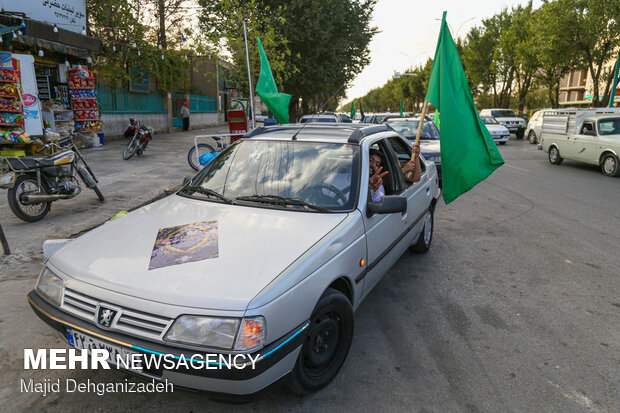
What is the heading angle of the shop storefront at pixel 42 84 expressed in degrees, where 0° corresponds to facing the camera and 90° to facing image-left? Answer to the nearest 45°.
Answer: approximately 315°

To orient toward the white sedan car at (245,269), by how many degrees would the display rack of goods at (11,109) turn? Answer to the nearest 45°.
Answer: approximately 45° to its right

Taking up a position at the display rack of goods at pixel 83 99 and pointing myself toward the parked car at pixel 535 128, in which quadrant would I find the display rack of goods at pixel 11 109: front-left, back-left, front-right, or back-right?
back-right

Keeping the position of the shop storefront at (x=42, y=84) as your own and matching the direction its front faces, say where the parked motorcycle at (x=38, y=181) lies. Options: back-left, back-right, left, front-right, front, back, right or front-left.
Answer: front-right

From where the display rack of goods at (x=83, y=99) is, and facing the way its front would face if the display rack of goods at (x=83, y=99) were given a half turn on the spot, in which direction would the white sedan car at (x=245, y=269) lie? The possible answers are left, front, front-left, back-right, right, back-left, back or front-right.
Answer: back-left

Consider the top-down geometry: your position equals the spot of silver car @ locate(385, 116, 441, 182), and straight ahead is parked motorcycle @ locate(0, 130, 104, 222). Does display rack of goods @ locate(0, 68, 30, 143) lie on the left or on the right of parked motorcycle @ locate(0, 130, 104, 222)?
right

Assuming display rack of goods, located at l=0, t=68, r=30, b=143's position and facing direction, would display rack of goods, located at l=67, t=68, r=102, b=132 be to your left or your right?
on your left

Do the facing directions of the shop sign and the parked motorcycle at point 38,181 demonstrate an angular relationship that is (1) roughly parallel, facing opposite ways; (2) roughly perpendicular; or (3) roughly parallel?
roughly perpendicular
